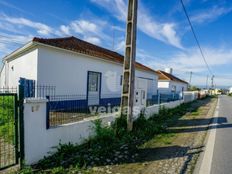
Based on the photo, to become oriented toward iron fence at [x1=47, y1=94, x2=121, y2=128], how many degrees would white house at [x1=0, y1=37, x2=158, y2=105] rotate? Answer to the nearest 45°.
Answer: approximately 45° to its right

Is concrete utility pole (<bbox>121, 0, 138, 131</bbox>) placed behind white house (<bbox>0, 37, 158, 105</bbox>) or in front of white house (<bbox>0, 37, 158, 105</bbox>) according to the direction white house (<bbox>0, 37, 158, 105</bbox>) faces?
in front

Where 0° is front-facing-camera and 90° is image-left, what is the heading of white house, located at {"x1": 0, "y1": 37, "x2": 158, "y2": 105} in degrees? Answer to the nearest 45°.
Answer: approximately 315°

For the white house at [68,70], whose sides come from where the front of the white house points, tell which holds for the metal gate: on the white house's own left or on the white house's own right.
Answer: on the white house's own right

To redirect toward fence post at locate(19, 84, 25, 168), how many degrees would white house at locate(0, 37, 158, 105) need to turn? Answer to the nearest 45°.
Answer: approximately 45° to its right
